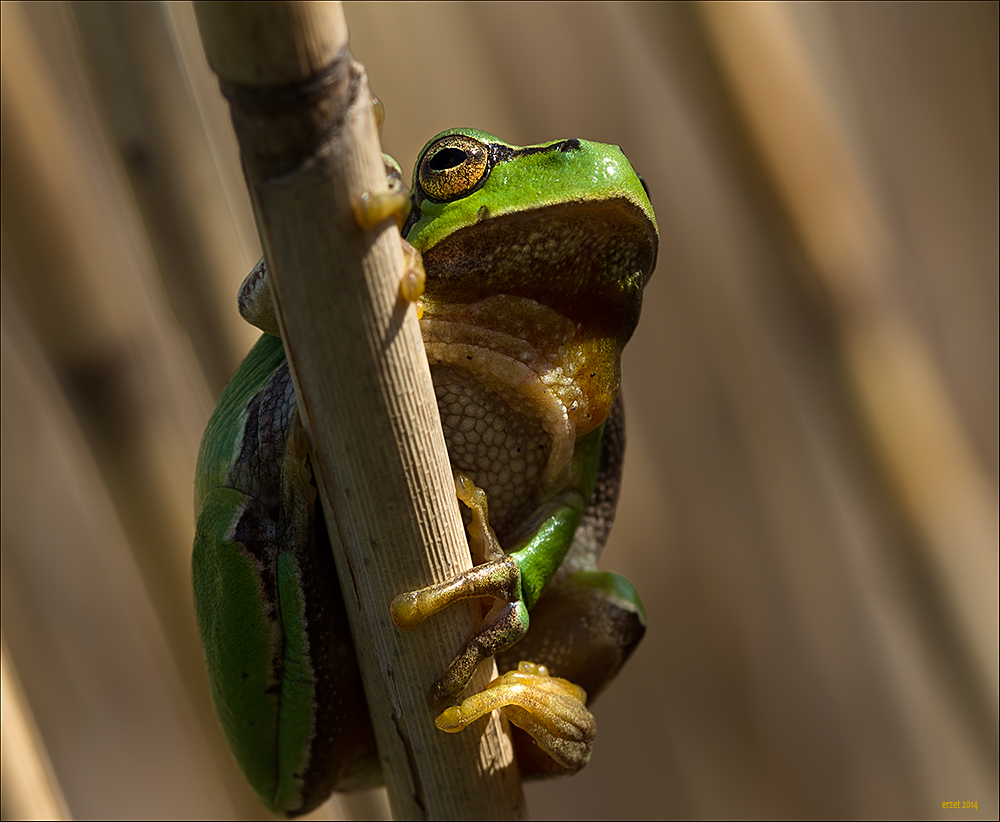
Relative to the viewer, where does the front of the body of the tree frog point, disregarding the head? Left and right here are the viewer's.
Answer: facing the viewer and to the right of the viewer
